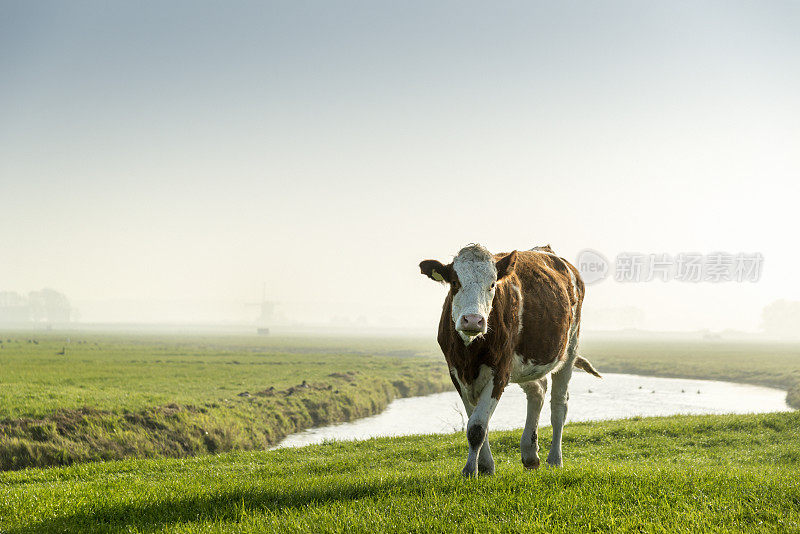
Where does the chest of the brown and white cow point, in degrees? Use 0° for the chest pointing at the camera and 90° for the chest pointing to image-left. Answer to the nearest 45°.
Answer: approximately 45°
